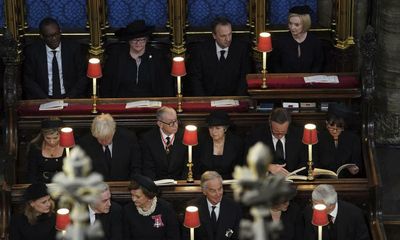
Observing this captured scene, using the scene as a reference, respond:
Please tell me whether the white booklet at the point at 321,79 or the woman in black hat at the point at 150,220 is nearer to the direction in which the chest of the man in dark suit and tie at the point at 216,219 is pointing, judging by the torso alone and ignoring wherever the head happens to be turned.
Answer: the woman in black hat

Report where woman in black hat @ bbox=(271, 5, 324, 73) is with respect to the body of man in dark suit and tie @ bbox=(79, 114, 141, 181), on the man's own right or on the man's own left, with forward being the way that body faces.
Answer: on the man's own left

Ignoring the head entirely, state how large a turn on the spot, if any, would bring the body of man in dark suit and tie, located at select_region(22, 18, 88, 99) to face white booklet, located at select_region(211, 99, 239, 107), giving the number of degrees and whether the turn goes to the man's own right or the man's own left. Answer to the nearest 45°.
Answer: approximately 45° to the man's own left

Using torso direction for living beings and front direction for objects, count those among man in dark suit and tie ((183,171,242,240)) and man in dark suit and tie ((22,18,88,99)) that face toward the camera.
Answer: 2

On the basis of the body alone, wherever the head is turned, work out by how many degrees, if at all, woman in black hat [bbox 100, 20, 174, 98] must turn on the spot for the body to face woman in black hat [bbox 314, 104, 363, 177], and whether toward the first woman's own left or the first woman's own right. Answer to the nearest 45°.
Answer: approximately 45° to the first woman's own left

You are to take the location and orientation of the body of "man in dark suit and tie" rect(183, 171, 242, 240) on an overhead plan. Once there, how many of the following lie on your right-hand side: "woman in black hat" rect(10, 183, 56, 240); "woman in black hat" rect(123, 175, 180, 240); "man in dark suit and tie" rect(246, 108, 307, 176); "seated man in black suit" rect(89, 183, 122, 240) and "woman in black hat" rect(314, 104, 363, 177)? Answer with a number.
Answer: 3

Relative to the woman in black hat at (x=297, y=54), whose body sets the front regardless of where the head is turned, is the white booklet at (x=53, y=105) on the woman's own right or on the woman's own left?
on the woman's own right

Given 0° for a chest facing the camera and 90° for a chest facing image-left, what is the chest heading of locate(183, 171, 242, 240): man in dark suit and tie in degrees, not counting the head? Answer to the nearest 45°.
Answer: approximately 0°

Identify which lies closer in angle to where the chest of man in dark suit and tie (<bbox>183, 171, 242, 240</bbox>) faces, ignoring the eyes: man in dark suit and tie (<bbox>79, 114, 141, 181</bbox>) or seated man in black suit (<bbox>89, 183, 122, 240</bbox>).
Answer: the seated man in black suit
